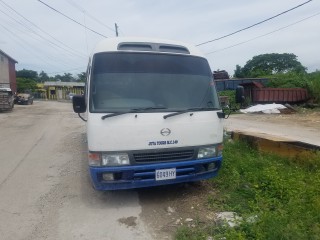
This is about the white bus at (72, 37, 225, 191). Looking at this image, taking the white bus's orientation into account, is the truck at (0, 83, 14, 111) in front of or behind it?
behind

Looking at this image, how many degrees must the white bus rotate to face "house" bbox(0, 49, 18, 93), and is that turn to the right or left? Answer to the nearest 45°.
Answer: approximately 135° to its right

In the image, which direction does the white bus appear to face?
toward the camera
